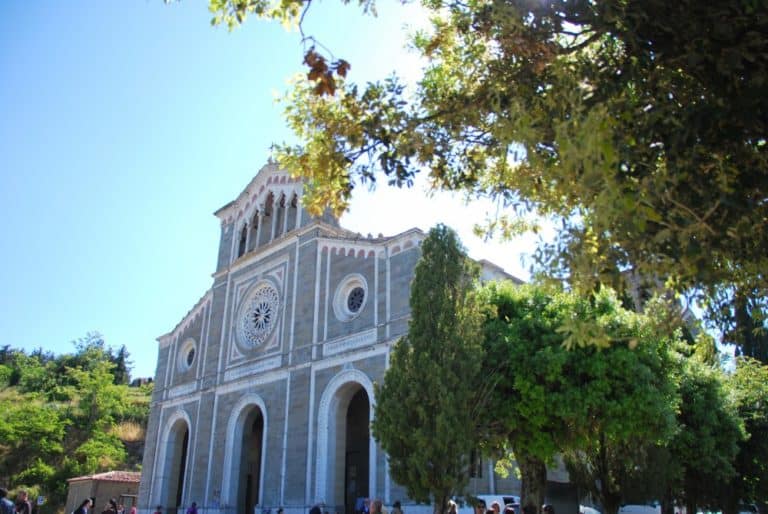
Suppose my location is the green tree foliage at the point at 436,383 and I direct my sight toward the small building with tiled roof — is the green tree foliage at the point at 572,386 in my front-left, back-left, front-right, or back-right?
back-right

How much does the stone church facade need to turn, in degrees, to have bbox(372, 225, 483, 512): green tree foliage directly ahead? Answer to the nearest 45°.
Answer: approximately 45° to its left

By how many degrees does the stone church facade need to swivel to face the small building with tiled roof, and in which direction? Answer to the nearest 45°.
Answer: approximately 90° to its right

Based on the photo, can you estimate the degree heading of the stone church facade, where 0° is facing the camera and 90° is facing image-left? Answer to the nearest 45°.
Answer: approximately 45°

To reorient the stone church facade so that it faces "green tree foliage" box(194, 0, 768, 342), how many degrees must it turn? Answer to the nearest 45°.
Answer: approximately 45° to its left

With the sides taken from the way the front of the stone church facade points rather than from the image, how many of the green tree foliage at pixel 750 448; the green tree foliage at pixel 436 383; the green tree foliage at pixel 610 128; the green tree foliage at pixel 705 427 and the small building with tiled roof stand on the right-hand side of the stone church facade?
1

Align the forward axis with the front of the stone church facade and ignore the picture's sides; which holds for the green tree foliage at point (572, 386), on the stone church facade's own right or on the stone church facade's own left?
on the stone church facade's own left

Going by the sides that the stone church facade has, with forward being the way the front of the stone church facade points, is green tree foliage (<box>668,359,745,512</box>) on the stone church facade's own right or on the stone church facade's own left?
on the stone church facade's own left

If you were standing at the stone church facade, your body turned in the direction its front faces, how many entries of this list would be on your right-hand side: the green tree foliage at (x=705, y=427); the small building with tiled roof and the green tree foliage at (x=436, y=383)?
1
